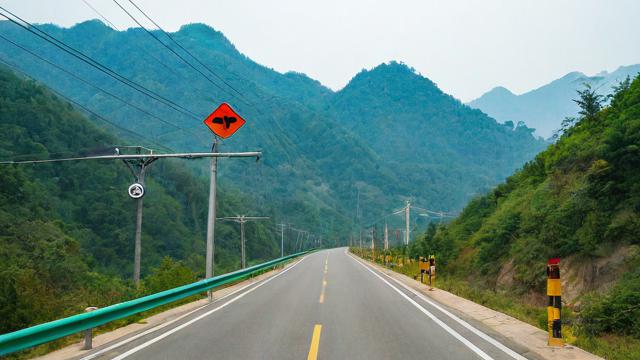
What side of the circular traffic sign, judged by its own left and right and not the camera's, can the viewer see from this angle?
front

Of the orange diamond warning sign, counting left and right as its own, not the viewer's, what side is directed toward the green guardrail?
front

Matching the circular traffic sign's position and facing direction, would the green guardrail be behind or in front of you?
in front

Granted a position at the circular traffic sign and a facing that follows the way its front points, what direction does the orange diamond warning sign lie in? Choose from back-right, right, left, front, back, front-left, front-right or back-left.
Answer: front-left

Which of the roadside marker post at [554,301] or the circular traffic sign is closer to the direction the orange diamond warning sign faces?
the roadside marker post

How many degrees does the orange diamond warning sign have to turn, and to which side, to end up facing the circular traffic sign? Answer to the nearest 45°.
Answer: approximately 135° to its right

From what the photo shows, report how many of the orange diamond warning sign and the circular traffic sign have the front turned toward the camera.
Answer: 2
